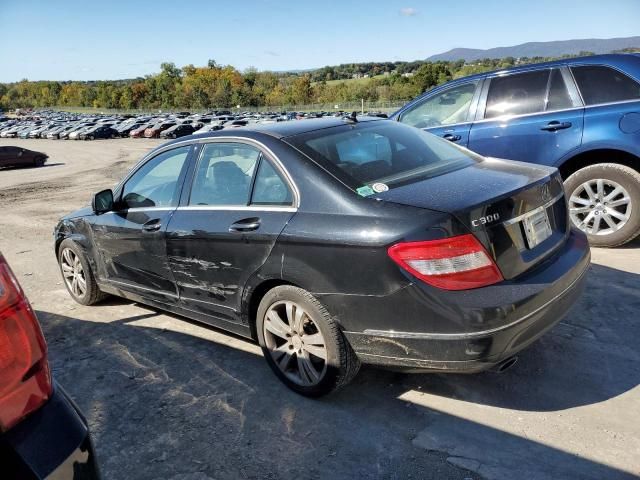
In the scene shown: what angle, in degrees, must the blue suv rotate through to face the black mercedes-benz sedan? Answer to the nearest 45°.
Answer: approximately 45° to its left

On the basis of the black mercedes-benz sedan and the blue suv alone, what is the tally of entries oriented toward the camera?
0

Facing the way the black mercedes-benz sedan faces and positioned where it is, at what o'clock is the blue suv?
The blue suv is roughly at 3 o'clock from the black mercedes-benz sedan.

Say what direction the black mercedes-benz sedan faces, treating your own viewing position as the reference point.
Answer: facing away from the viewer and to the left of the viewer

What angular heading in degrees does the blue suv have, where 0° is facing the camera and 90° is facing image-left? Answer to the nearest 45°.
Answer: approximately 90°
